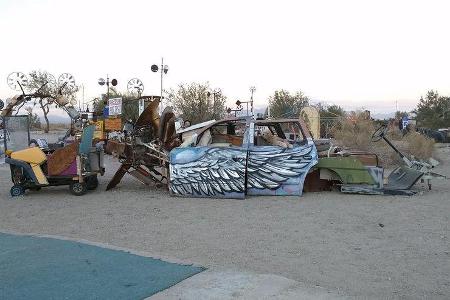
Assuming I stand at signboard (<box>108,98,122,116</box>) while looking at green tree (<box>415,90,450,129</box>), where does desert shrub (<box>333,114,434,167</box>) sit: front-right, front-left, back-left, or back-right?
front-right

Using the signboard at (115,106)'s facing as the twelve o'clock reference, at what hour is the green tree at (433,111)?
The green tree is roughly at 8 o'clock from the signboard.

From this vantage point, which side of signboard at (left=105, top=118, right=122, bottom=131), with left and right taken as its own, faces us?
front

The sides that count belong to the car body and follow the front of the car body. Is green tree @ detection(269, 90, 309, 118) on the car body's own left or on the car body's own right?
on the car body's own right

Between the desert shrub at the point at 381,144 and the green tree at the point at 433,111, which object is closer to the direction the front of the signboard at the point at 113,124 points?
the desert shrub

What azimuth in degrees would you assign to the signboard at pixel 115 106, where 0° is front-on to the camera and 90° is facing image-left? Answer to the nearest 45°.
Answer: approximately 0°

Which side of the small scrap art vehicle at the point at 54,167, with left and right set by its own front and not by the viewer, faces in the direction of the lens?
left

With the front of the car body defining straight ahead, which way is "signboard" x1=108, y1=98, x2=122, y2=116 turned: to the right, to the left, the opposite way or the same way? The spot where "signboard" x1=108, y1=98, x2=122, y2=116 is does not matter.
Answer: to the left

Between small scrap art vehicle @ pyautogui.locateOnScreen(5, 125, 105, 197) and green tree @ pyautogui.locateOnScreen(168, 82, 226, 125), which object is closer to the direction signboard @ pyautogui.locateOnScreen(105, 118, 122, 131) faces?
the small scrap art vehicle

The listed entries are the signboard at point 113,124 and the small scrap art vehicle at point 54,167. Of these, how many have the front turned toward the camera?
1
